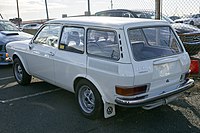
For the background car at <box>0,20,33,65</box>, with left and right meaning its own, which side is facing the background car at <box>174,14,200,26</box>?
left

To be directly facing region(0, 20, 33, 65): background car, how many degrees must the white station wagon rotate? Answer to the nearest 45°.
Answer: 0° — it already faces it

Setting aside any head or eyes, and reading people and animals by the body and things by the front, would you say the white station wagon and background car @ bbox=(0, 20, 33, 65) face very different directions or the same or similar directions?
very different directions

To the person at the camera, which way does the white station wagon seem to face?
facing away from the viewer and to the left of the viewer

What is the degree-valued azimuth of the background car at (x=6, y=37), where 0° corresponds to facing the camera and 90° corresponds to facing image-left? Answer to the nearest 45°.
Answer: approximately 315°
